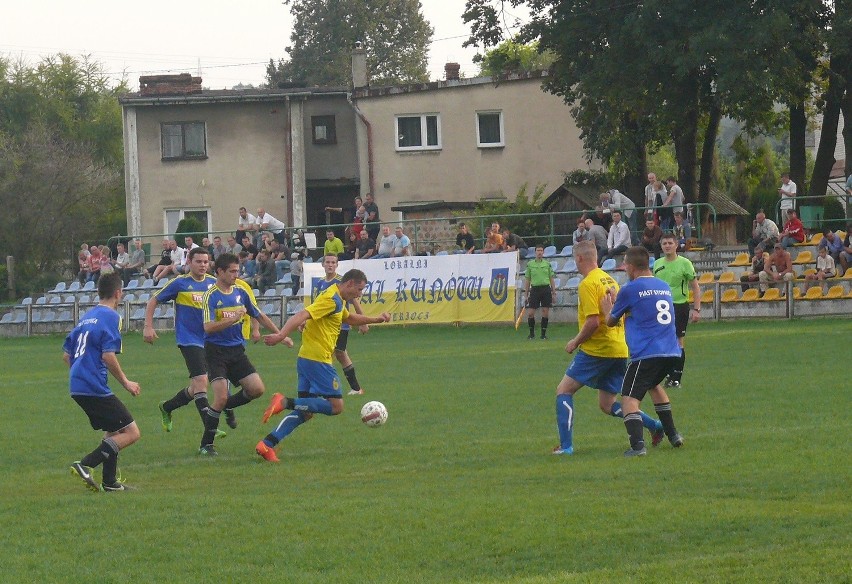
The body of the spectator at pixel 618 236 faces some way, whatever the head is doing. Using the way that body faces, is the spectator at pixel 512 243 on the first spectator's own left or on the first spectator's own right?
on the first spectator's own right

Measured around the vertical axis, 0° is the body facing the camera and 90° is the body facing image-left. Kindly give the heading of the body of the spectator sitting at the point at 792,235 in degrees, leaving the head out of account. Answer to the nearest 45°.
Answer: approximately 45°

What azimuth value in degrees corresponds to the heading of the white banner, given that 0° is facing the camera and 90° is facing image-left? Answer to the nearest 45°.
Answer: approximately 0°

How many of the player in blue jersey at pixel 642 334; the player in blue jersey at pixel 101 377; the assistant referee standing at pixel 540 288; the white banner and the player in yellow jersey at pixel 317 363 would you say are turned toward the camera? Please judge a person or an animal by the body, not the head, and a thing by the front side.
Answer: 2

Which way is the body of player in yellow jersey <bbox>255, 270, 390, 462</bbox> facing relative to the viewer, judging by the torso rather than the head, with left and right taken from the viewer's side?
facing to the right of the viewer

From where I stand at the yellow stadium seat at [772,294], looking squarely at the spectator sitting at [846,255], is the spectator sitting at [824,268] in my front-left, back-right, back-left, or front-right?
front-right

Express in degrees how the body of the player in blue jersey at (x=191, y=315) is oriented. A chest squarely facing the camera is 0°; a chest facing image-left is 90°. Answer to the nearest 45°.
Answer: approximately 315°

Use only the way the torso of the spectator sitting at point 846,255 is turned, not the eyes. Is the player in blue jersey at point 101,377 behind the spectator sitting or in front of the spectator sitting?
in front

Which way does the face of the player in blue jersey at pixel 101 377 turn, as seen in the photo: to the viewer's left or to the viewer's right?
to the viewer's right

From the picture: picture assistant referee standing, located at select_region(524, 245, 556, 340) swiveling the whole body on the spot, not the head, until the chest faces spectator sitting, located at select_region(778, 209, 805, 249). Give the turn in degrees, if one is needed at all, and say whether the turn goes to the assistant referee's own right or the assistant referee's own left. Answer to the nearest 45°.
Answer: approximately 135° to the assistant referee's own left

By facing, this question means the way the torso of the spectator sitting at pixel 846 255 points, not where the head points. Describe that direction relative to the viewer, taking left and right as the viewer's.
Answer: facing the viewer and to the left of the viewer

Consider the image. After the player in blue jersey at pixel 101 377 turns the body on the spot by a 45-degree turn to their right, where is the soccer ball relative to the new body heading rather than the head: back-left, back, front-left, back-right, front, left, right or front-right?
front-left

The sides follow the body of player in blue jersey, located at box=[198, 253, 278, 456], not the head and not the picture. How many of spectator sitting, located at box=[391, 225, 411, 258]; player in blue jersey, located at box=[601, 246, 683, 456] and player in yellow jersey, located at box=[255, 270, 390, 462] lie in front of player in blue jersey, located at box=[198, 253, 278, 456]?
2

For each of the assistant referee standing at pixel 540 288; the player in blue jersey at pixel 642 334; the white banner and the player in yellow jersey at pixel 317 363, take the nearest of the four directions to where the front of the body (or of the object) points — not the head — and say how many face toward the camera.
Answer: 2

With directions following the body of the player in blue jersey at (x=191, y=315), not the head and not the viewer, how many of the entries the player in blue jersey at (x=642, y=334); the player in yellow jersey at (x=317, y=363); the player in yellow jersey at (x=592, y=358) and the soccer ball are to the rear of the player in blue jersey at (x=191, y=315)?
0

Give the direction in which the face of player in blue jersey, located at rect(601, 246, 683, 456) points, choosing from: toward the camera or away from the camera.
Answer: away from the camera

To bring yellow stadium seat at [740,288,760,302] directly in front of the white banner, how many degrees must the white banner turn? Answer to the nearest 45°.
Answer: approximately 45° to its left

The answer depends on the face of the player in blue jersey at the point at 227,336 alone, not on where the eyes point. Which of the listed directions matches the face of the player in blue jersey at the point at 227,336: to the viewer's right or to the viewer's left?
to the viewer's right

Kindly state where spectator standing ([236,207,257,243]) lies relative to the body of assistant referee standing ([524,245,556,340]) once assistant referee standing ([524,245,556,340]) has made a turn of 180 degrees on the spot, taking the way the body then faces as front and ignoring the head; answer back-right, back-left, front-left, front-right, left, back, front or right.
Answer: front-left

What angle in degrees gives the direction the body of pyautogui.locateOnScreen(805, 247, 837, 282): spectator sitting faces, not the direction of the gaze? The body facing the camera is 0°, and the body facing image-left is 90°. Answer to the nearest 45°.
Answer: approximately 45°

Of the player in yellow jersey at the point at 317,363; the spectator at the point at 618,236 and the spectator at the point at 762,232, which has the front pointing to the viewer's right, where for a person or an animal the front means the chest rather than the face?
the player in yellow jersey

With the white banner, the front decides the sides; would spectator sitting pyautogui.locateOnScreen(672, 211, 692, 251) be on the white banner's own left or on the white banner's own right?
on the white banner's own left
